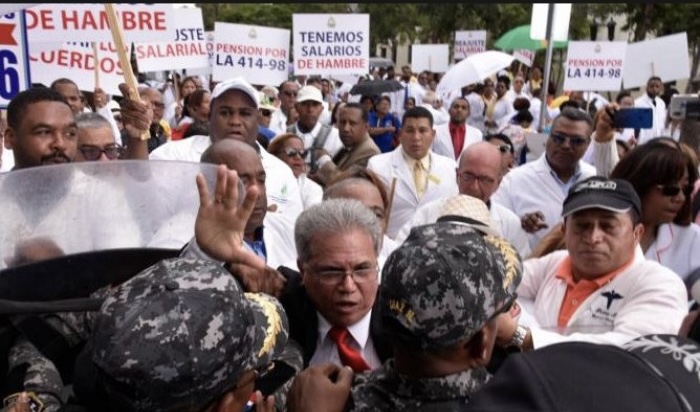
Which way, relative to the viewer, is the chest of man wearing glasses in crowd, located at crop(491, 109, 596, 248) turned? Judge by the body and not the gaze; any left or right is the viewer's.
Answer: facing the viewer

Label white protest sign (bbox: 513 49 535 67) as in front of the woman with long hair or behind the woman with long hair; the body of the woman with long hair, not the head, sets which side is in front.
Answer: behind

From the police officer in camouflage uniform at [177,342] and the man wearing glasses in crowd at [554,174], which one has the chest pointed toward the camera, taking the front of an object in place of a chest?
the man wearing glasses in crowd

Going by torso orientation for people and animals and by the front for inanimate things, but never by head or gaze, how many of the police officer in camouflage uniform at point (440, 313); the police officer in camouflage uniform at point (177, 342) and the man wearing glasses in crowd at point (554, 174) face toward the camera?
1

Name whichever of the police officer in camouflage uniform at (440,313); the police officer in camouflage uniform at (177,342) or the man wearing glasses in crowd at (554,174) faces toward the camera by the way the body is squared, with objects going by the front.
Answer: the man wearing glasses in crowd

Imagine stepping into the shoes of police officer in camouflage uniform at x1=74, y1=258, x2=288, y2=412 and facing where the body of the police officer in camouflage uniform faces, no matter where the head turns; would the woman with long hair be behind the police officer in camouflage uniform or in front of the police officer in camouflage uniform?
in front

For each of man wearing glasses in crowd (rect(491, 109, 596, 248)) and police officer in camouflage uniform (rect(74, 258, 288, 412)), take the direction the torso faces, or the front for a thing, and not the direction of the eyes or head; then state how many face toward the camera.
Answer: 1

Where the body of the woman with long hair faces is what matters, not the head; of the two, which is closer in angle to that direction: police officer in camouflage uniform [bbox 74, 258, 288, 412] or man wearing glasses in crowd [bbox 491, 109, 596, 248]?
the police officer in camouflage uniform

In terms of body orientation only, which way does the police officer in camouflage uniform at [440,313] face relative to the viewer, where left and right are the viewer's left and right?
facing away from the viewer and to the right of the viewer

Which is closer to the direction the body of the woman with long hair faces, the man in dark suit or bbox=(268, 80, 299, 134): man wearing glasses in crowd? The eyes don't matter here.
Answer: the man in dark suit

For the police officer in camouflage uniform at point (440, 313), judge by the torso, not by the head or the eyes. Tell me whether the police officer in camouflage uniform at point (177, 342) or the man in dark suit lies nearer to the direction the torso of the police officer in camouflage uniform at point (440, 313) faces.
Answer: the man in dark suit

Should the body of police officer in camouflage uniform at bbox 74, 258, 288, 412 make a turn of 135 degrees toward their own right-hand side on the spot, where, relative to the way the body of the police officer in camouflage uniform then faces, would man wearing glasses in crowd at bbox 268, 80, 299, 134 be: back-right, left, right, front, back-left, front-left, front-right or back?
back

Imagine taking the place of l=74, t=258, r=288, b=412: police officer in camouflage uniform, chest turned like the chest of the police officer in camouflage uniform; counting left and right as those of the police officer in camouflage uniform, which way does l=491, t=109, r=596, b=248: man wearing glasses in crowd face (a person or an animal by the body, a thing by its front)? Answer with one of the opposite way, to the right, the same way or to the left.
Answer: the opposite way

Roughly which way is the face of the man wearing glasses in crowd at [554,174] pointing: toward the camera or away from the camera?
toward the camera

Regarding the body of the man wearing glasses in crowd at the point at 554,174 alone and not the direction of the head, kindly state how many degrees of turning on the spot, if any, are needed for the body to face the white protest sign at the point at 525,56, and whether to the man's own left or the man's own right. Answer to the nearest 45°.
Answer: approximately 180°

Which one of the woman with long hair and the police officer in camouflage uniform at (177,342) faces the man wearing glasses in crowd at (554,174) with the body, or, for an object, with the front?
the police officer in camouflage uniform

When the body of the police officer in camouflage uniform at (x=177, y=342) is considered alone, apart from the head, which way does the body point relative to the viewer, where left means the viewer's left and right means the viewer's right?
facing away from the viewer and to the right of the viewer

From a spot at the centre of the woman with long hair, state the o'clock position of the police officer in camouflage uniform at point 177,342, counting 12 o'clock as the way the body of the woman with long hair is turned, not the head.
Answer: The police officer in camouflage uniform is roughly at 2 o'clock from the woman with long hair.
